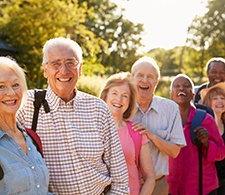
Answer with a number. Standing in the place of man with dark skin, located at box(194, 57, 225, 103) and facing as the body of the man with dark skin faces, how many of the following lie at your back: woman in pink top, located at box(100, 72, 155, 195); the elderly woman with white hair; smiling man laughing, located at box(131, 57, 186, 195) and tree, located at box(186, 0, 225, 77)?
1

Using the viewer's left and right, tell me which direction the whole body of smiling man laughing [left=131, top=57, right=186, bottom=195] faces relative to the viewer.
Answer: facing the viewer and to the left of the viewer

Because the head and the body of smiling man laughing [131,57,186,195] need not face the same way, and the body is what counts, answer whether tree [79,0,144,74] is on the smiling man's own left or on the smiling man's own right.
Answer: on the smiling man's own right

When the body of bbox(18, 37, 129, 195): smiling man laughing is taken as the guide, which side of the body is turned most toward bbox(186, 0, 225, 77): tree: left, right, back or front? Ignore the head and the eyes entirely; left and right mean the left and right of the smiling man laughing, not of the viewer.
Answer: back

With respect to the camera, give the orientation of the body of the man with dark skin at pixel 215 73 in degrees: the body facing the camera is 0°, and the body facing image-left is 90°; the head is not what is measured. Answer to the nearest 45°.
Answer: approximately 0°

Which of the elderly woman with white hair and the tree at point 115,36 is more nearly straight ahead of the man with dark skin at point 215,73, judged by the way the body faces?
the elderly woman with white hair

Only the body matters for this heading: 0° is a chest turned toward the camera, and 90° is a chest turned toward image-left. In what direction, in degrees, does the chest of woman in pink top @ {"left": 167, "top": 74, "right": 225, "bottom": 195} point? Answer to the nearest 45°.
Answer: approximately 45°

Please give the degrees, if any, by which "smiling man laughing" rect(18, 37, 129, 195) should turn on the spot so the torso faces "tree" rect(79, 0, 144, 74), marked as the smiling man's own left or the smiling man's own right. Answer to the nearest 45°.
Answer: approximately 180°

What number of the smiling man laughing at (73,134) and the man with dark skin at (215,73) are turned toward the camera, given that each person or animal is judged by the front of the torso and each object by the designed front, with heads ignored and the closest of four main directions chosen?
2

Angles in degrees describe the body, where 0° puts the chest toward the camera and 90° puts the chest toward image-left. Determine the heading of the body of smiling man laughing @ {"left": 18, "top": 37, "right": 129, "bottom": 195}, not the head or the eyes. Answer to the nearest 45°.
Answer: approximately 0°
